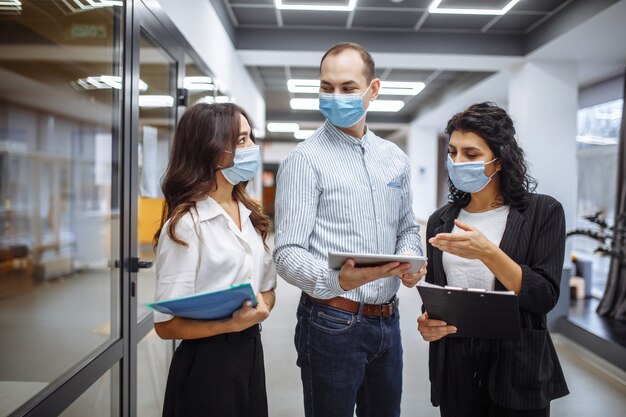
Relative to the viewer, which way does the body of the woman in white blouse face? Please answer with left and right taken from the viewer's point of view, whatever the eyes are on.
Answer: facing the viewer and to the right of the viewer

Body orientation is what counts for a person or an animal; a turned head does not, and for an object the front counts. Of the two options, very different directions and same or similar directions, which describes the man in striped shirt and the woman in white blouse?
same or similar directions

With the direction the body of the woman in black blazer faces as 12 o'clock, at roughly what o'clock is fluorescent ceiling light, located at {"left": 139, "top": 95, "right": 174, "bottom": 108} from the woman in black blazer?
The fluorescent ceiling light is roughly at 2 o'clock from the woman in black blazer.

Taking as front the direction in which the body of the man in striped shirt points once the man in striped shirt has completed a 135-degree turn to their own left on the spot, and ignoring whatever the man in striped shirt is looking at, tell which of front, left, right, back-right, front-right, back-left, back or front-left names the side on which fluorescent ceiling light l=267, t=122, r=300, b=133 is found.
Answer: front

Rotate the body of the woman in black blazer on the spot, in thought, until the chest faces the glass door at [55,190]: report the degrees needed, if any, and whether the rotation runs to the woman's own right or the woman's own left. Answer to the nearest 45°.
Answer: approximately 90° to the woman's own right

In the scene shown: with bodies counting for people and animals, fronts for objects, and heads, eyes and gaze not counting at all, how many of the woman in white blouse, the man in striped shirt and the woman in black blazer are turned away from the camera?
0

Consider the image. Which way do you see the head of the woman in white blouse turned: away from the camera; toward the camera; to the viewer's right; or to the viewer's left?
to the viewer's right

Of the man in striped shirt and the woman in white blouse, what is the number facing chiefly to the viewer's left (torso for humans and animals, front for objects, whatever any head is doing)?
0

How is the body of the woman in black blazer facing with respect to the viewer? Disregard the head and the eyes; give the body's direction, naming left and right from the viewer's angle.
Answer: facing the viewer and to the left of the viewer

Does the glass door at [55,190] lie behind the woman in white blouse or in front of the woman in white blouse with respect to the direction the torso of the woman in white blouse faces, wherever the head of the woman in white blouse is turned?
behind
